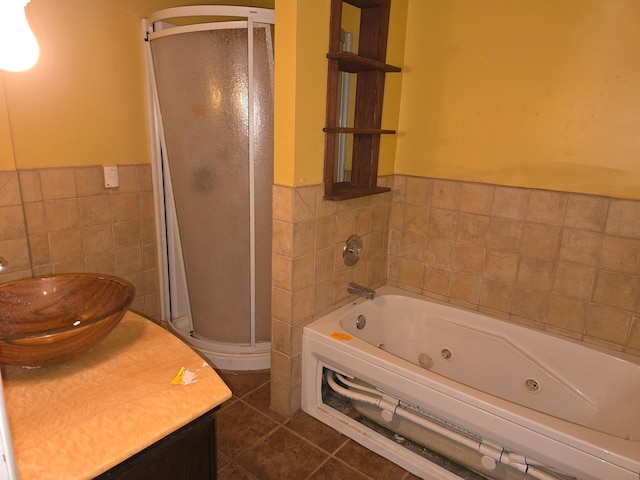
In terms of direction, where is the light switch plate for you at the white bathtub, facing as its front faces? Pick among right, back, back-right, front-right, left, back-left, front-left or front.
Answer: front-right

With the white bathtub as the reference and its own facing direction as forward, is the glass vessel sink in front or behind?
in front

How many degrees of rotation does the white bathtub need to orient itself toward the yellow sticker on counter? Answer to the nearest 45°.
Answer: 0° — it already faces it

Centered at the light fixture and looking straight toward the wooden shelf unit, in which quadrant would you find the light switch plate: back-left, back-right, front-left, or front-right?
front-left

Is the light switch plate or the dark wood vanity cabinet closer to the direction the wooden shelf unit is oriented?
the dark wood vanity cabinet

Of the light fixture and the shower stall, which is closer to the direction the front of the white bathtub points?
the light fixture

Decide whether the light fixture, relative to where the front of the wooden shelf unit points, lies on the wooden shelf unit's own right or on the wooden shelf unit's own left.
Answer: on the wooden shelf unit's own right

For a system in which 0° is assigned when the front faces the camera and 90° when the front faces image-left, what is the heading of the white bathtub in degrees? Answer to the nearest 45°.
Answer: approximately 45°

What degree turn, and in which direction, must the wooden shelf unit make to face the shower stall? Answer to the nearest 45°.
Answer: approximately 135° to its right

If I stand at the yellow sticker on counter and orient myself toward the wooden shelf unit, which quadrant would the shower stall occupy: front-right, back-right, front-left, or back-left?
front-left

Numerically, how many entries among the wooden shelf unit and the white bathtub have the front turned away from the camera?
0

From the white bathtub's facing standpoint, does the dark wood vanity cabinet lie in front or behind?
in front

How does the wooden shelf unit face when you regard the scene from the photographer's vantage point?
facing the viewer and to the right of the viewer
